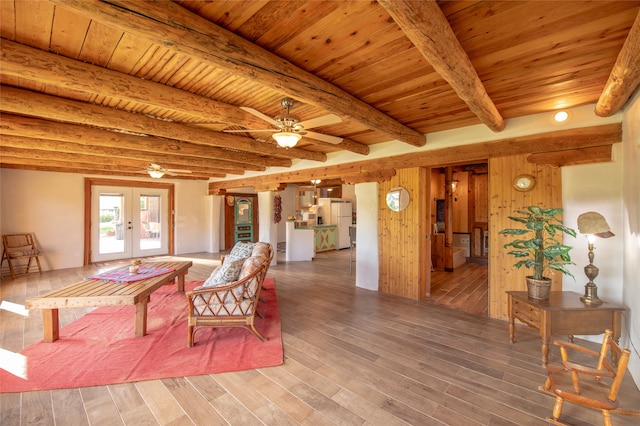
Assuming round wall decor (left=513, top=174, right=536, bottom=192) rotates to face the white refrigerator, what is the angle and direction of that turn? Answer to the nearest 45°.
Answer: approximately 135° to its right

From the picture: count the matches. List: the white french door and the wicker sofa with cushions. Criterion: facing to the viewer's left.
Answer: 1

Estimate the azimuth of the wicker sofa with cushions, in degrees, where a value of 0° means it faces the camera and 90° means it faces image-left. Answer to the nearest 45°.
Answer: approximately 90°

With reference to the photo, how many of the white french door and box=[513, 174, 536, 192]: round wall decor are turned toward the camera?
2

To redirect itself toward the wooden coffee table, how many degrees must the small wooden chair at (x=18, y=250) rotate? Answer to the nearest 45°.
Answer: approximately 45° to its right

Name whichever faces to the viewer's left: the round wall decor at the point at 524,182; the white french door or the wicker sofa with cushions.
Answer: the wicker sofa with cushions

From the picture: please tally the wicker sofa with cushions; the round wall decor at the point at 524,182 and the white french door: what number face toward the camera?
2

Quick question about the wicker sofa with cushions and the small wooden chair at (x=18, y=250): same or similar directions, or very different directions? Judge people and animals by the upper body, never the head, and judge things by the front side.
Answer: very different directions

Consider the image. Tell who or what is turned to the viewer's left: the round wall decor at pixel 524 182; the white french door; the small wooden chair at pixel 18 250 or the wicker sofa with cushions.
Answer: the wicker sofa with cushions
